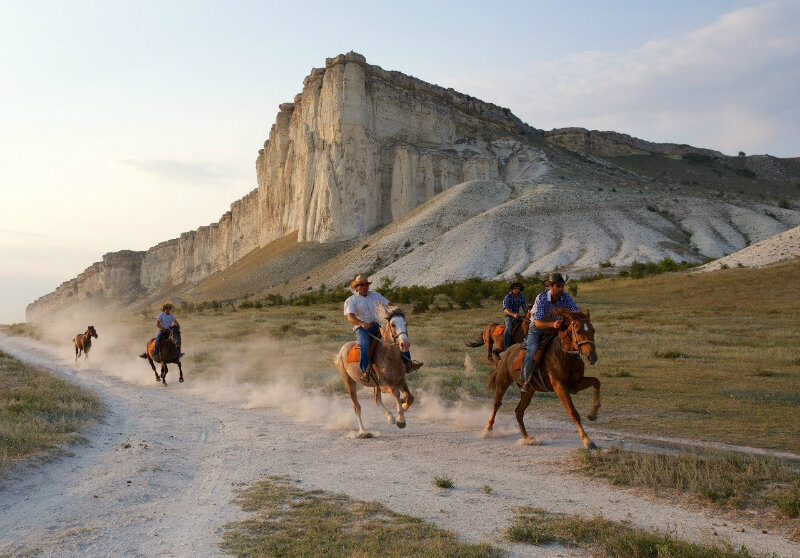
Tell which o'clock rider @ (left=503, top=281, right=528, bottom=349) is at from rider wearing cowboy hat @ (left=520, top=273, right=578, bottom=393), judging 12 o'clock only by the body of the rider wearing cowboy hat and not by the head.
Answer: The rider is roughly at 7 o'clock from the rider wearing cowboy hat.

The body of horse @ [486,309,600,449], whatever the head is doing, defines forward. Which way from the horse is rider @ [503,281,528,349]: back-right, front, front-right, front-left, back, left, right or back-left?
back-left

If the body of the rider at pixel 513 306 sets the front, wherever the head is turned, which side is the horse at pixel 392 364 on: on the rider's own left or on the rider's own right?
on the rider's own right

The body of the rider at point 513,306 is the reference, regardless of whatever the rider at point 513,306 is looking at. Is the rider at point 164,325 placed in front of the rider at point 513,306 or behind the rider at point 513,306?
behind

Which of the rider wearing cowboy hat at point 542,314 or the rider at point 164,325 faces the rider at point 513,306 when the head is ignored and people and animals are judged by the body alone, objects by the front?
the rider at point 164,325

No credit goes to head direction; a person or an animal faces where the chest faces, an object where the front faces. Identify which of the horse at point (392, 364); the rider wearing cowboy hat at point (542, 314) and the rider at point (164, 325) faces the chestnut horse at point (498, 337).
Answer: the rider

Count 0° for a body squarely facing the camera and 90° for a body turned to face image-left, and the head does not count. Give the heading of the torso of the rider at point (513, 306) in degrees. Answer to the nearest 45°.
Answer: approximately 315°

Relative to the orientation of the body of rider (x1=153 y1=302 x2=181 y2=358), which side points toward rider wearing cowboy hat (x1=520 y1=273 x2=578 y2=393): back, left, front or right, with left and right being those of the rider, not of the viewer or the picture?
front

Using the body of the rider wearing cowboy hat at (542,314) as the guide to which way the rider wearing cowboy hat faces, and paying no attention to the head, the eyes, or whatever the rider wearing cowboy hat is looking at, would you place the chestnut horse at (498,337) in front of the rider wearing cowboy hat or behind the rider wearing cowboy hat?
behind

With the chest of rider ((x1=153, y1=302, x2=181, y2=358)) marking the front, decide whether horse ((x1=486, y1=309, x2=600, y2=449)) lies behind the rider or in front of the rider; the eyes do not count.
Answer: in front

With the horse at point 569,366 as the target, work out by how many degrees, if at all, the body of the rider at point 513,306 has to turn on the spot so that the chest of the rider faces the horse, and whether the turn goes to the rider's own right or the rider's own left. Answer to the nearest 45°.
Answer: approximately 45° to the rider's own right
